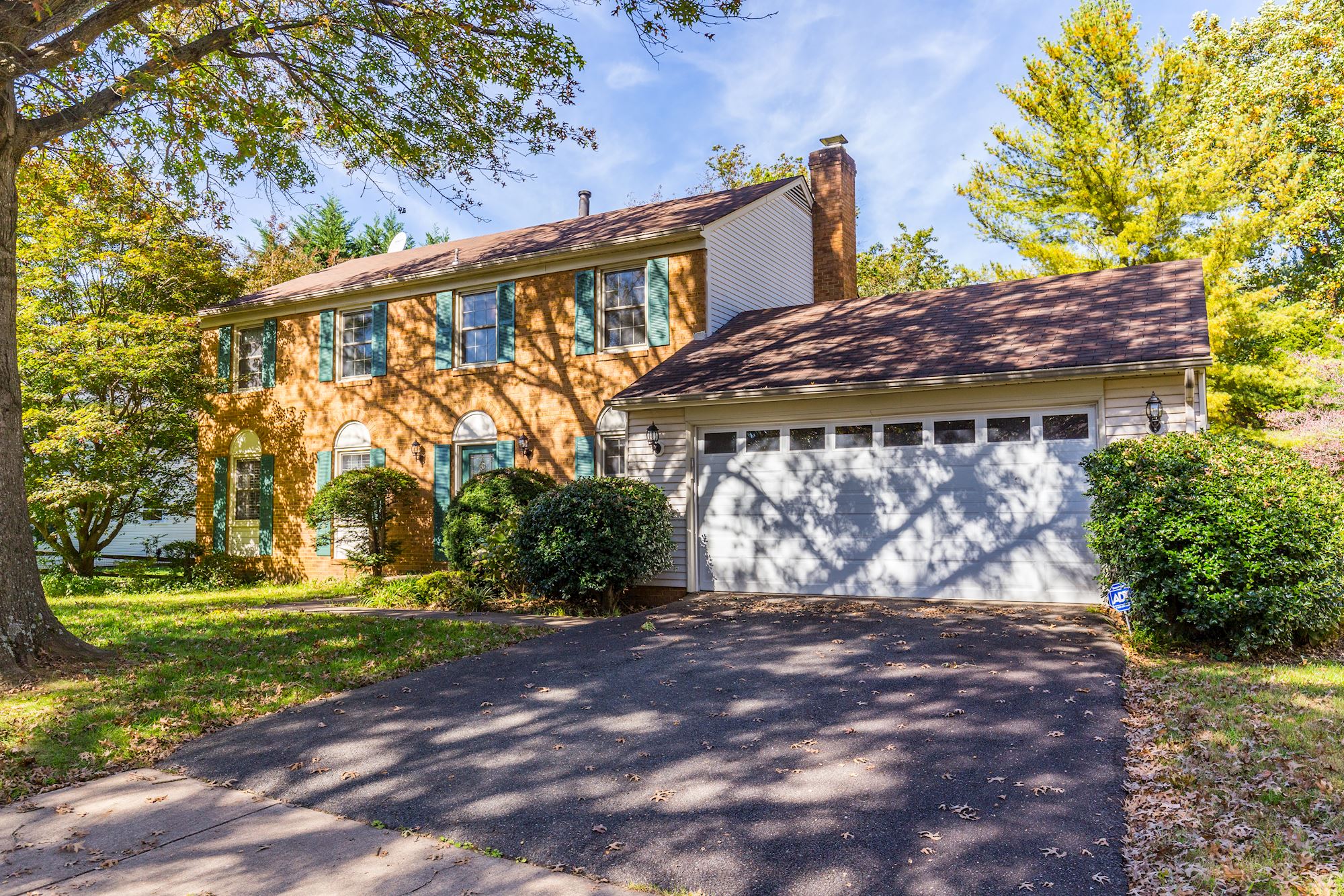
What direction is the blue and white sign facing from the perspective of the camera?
toward the camera

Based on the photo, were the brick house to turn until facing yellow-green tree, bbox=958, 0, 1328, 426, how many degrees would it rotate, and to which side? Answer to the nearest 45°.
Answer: approximately 180°

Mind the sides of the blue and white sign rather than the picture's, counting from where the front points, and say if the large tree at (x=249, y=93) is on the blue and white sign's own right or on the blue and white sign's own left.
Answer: on the blue and white sign's own right

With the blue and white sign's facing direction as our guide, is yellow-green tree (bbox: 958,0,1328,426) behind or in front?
behind

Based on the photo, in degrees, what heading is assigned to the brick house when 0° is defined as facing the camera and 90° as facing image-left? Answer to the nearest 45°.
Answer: approximately 45°

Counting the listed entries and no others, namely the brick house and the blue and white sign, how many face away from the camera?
0

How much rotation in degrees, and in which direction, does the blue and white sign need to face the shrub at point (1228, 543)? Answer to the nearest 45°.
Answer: approximately 90° to its left

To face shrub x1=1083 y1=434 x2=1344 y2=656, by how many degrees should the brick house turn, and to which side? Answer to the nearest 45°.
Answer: approximately 90° to its left

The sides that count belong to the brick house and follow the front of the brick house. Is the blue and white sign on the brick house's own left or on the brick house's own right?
on the brick house's own left

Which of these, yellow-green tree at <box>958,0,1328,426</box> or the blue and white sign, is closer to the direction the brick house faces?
the blue and white sign
